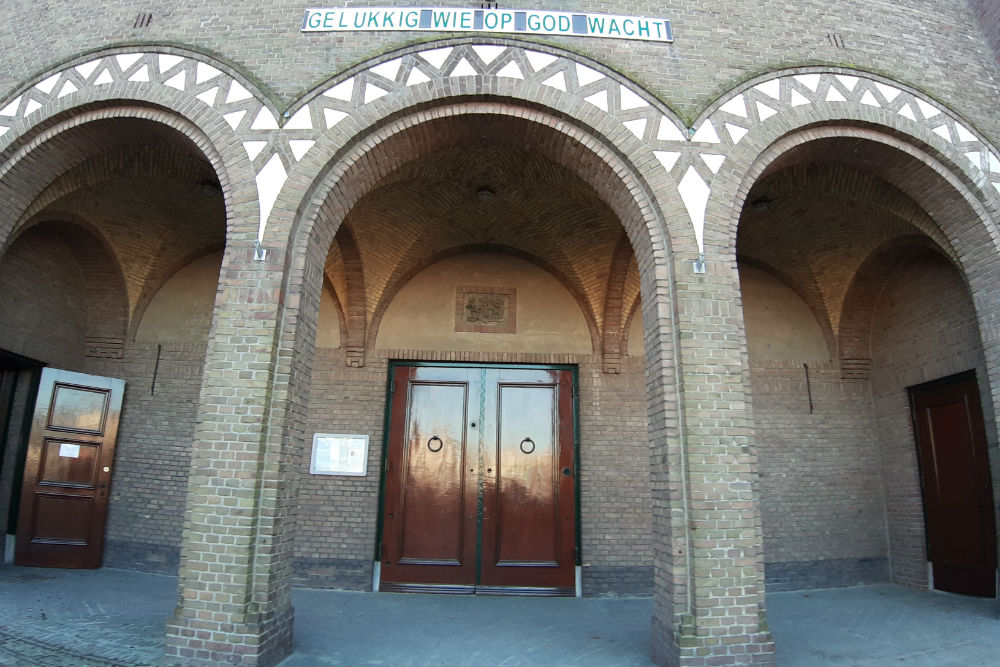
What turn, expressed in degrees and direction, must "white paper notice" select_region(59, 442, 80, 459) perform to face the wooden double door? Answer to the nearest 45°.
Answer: approximately 45° to its left

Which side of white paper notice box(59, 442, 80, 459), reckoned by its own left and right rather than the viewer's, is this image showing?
front

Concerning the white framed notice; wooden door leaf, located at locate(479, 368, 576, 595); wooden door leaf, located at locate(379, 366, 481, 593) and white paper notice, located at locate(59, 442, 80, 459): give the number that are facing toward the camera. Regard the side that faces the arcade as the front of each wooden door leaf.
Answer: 4

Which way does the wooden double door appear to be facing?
toward the camera

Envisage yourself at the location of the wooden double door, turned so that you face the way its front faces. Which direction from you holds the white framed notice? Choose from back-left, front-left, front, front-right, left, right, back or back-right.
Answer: right

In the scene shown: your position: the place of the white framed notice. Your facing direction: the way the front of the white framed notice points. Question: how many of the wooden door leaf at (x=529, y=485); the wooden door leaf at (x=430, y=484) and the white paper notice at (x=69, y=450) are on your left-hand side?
2

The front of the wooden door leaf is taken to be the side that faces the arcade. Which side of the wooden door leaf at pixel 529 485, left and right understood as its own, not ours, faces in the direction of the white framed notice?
right

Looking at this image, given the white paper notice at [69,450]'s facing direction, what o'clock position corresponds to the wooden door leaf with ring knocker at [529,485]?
The wooden door leaf with ring knocker is roughly at 10 o'clock from the white paper notice.

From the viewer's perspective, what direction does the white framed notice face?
toward the camera

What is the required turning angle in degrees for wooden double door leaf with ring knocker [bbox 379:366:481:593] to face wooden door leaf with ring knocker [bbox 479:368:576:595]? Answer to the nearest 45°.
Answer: approximately 90° to its left

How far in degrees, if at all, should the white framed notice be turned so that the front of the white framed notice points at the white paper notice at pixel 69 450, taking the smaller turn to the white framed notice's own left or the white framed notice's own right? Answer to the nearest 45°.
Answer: approximately 90° to the white framed notice's own right

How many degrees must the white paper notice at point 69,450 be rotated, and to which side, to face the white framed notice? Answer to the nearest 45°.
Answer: approximately 45° to its left

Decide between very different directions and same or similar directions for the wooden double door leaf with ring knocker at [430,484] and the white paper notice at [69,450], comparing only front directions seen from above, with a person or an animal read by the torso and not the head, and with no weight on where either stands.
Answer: same or similar directions
